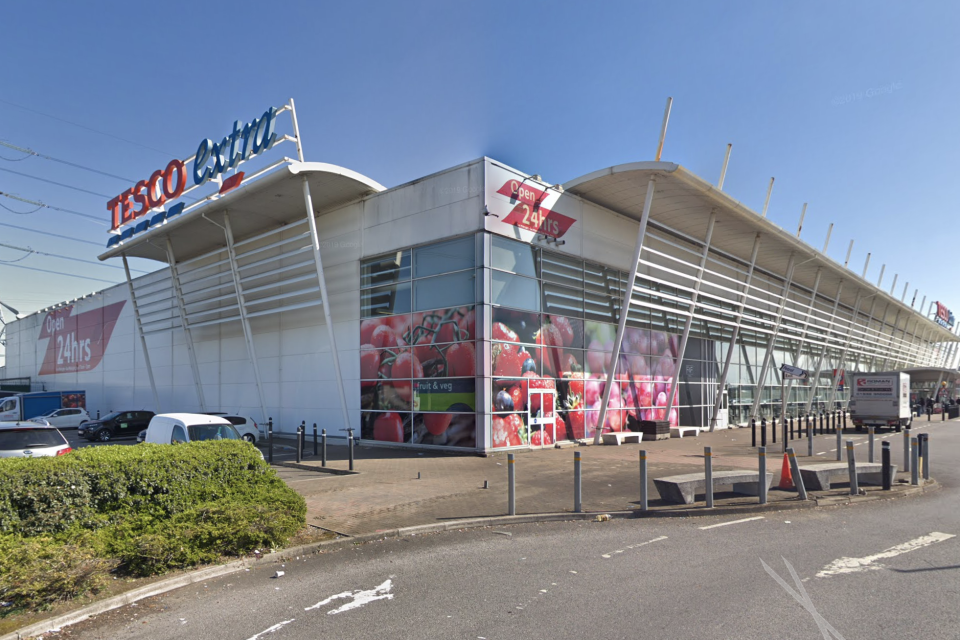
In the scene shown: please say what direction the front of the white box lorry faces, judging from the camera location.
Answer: facing away from the viewer

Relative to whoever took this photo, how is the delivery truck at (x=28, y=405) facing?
facing to the left of the viewer

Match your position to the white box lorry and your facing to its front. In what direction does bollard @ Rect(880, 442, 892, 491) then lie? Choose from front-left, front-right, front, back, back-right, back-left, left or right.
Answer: back

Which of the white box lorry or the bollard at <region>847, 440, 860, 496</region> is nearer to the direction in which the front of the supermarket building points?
the bollard

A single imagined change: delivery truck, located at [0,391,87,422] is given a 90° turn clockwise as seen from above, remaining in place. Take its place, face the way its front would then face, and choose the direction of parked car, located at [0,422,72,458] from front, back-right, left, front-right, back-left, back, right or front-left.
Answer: back

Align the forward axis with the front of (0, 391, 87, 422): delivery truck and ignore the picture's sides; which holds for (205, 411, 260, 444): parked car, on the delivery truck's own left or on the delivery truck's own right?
on the delivery truck's own left

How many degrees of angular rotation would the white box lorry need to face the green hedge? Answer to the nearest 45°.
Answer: approximately 180°

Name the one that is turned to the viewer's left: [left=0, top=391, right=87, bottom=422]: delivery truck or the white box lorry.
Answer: the delivery truck

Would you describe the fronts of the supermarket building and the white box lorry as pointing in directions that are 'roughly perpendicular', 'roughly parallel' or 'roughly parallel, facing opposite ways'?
roughly perpendicular

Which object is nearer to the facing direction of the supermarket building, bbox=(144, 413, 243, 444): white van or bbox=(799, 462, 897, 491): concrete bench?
the concrete bench

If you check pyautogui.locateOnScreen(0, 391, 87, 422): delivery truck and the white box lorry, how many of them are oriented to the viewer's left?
1

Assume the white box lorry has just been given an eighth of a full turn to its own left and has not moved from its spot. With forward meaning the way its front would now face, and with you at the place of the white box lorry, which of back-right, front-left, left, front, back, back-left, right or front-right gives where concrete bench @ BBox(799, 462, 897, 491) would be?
back-left

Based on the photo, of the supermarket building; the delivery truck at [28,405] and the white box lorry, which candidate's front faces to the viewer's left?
the delivery truck

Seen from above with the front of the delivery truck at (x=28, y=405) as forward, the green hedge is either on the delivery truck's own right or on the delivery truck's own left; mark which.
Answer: on the delivery truck's own left

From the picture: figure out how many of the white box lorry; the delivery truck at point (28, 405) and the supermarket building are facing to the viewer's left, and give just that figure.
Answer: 1

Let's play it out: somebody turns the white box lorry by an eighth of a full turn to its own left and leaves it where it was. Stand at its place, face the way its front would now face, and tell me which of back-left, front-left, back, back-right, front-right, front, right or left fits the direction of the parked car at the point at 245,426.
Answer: left

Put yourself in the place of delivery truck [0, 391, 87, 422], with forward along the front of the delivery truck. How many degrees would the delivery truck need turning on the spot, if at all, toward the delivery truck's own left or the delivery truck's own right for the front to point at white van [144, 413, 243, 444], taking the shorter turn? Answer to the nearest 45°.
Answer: approximately 90° to the delivery truck's own left
